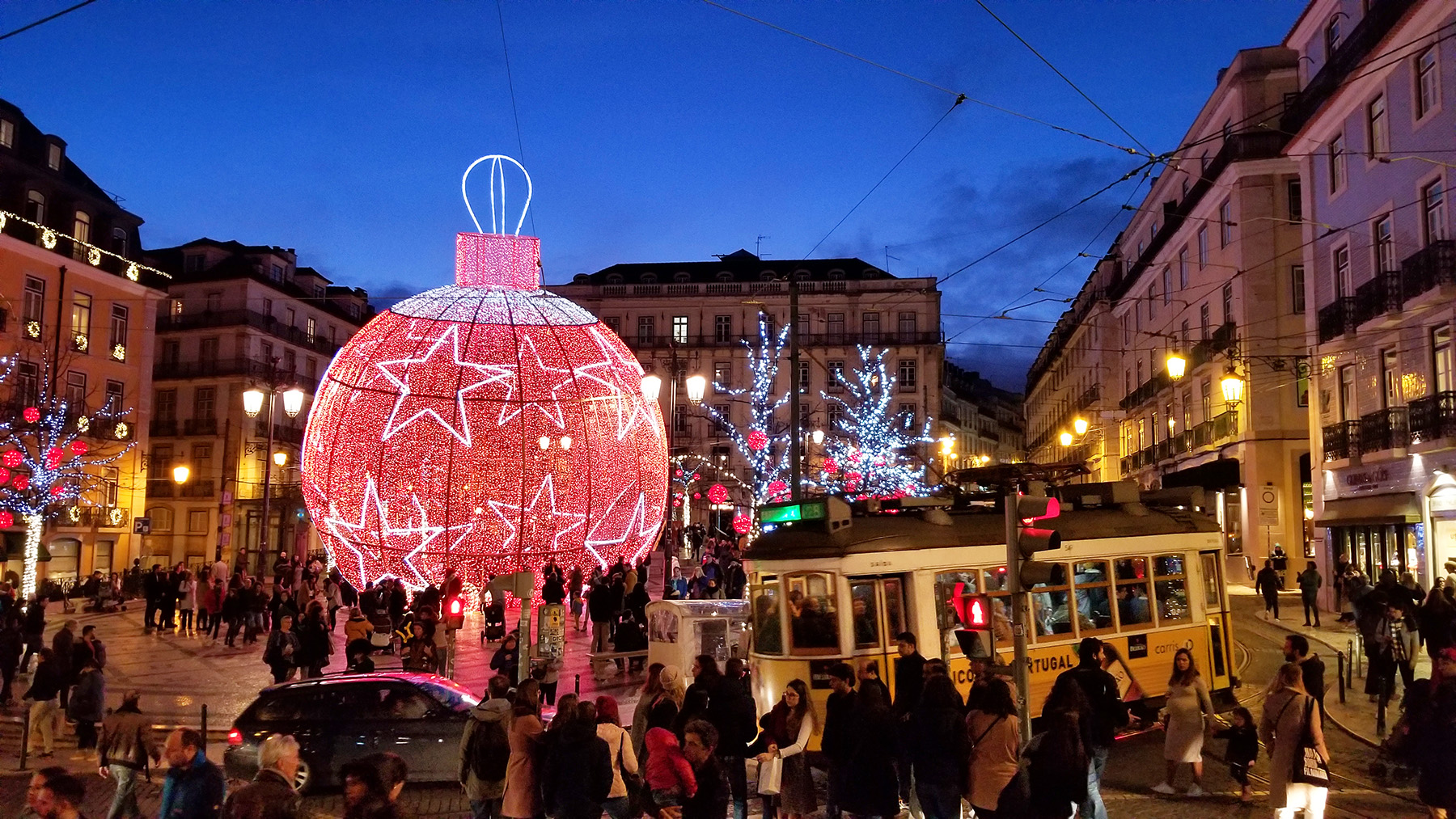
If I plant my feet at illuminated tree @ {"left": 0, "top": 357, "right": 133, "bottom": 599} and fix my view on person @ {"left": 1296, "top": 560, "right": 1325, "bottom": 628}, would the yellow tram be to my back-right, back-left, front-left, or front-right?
front-right

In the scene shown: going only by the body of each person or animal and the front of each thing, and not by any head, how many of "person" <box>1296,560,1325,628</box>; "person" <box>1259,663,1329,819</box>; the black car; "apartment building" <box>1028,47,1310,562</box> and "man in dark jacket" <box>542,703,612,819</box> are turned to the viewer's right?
1

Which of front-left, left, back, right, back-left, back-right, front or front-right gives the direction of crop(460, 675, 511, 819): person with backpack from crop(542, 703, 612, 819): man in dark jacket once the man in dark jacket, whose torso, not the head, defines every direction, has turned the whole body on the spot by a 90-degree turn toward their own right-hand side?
back-left

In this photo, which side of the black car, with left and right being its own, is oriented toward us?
right

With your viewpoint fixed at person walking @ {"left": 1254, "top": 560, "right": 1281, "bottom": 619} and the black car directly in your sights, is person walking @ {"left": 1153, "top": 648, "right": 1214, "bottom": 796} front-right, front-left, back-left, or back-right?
front-left

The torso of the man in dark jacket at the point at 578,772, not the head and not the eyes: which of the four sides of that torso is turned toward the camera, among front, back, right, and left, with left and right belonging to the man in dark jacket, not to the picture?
back

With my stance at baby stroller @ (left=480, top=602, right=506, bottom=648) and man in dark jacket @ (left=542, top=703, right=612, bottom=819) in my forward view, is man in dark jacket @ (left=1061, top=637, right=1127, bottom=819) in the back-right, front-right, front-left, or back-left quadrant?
front-left

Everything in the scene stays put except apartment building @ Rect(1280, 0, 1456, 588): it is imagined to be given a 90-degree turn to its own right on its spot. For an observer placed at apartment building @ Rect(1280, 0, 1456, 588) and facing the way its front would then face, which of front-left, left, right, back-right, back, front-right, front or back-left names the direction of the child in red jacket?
back-left

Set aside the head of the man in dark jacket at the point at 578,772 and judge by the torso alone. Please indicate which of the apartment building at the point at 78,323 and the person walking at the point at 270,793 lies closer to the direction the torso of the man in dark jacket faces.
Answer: the apartment building

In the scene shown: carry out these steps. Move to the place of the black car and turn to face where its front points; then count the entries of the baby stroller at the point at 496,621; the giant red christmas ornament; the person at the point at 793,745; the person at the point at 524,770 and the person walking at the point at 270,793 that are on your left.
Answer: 2

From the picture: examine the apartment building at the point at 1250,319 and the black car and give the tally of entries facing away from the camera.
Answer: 0

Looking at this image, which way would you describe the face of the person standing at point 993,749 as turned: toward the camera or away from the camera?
away from the camera

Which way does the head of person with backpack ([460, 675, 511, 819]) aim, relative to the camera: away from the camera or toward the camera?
away from the camera
